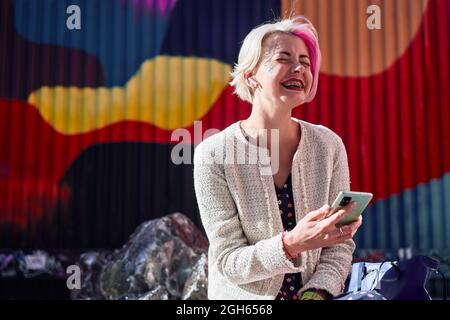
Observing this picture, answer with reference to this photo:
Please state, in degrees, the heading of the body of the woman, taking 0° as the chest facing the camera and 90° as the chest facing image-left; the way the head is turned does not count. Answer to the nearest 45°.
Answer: approximately 315°

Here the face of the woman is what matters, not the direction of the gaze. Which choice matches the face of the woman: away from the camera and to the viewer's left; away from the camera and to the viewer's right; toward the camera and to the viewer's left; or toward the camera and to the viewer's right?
toward the camera and to the viewer's right
